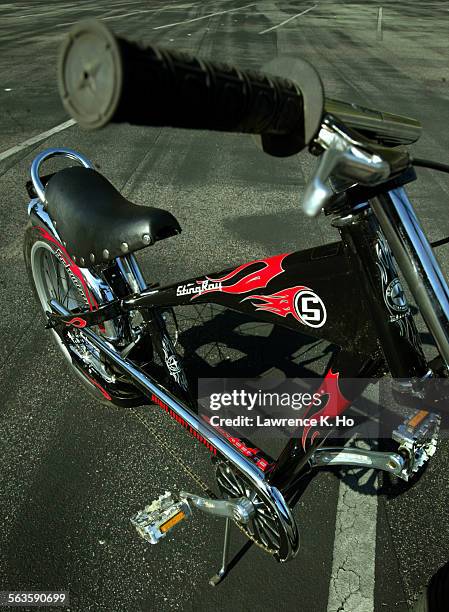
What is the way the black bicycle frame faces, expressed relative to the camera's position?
facing the viewer and to the right of the viewer
